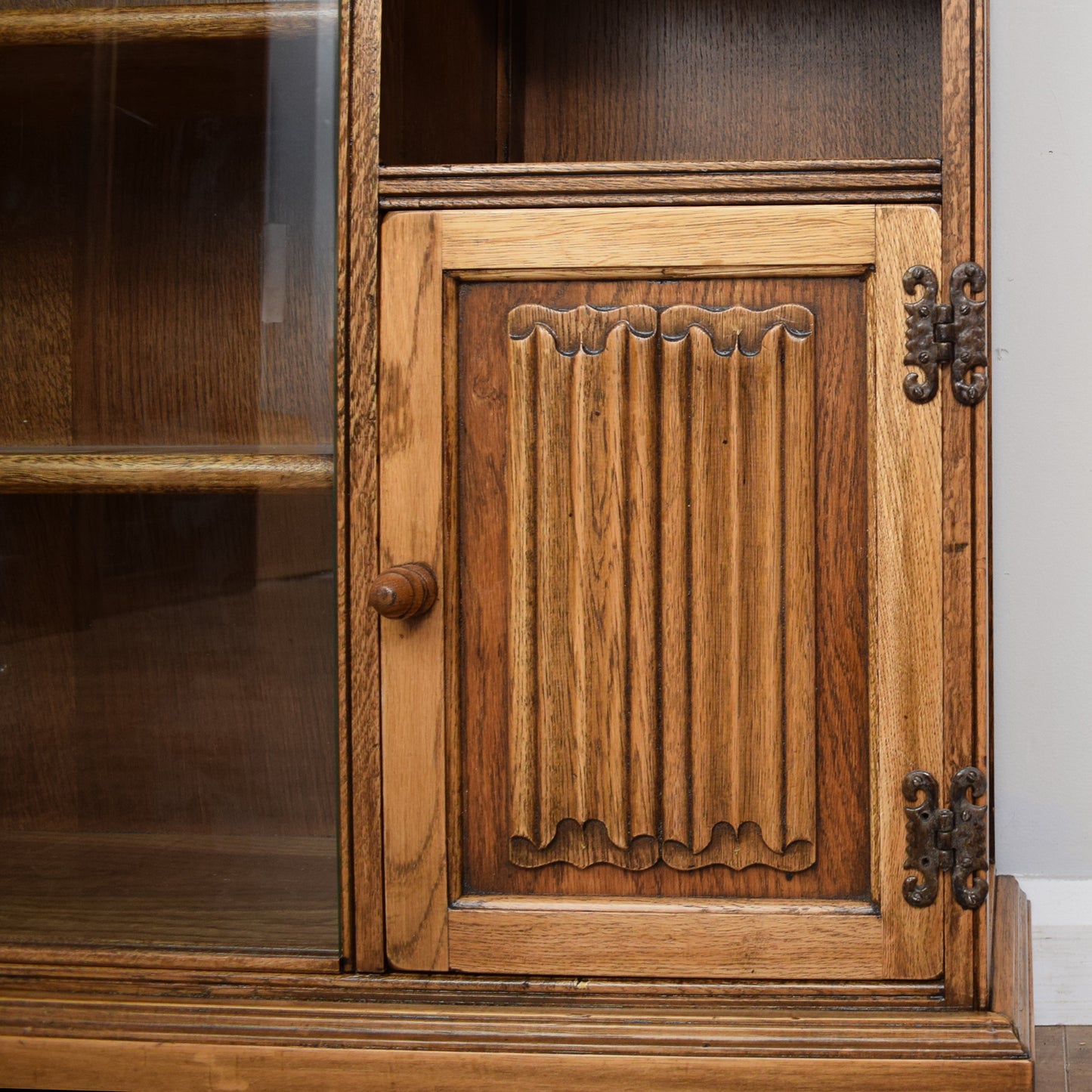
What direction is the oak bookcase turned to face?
toward the camera
